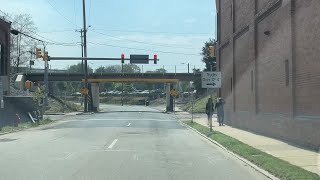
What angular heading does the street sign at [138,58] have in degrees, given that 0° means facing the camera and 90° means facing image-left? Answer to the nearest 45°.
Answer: approximately 0°

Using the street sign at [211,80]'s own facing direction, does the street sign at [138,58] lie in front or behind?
behind

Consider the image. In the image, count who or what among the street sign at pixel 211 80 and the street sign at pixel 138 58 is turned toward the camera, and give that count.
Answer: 2

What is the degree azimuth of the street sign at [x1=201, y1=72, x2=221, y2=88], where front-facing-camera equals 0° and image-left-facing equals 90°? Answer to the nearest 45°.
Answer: approximately 0°
